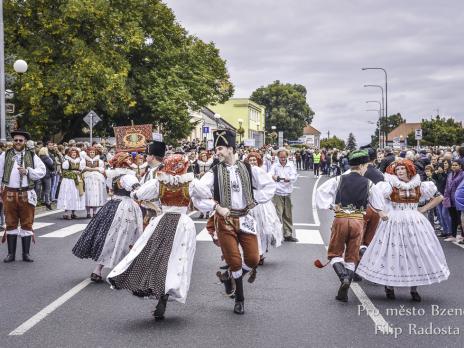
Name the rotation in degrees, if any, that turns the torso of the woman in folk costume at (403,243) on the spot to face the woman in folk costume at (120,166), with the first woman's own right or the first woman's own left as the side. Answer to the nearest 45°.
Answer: approximately 90° to the first woman's own right

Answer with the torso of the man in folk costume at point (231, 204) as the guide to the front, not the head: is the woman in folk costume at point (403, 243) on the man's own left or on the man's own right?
on the man's own left

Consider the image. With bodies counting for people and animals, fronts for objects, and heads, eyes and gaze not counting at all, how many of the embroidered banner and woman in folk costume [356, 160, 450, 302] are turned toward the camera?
2

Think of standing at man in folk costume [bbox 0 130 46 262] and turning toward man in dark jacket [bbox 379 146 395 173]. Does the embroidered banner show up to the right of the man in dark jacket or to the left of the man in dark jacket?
left

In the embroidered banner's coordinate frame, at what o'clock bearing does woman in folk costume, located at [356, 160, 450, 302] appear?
The woman in folk costume is roughly at 11 o'clock from the embroidered banner.

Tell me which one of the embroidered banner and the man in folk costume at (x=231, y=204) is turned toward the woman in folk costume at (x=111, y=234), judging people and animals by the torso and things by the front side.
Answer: the embroidered banner
